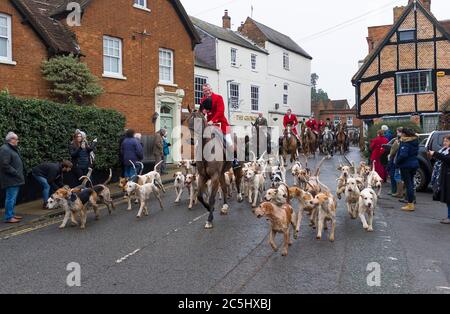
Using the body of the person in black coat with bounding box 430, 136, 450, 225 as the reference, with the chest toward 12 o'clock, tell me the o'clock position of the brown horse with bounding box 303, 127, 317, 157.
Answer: The brown horse is roughly at 2 o'clock from the person in black coat.

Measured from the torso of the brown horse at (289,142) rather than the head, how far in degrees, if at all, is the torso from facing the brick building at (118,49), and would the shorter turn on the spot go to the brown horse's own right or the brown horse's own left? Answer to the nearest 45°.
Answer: approximately 90° to the brown horse's own right

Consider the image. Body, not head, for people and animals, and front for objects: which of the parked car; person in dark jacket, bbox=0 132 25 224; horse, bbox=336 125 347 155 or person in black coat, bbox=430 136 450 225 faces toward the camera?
the horse

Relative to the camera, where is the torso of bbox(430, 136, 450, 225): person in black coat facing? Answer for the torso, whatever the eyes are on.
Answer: to the viewer's left

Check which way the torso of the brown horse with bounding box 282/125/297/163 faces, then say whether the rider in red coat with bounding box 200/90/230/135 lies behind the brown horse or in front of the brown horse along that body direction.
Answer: in front

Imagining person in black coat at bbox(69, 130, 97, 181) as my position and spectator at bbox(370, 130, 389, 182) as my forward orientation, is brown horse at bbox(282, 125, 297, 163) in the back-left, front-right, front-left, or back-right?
front-left

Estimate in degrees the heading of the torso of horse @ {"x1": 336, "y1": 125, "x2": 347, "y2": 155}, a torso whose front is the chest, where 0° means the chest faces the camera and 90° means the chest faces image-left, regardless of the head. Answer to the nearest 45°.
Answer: approximately 0°

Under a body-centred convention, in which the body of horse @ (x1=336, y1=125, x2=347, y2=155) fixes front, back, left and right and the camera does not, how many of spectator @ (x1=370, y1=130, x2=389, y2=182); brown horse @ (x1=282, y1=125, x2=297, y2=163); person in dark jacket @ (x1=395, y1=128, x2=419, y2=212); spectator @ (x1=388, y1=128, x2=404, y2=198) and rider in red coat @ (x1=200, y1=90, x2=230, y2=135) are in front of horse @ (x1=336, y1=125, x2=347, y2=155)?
5

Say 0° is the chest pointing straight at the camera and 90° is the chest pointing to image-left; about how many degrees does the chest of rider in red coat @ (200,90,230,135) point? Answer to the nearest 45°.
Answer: approximately 45°

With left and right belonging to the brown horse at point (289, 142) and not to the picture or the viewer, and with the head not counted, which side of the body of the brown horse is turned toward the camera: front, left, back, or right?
front

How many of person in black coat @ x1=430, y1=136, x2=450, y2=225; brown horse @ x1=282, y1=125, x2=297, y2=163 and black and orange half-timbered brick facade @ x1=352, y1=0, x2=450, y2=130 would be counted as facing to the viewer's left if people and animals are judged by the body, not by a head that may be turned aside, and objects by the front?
1

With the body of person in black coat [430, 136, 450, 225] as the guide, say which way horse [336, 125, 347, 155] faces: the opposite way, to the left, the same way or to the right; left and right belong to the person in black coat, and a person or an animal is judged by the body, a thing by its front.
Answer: to the left

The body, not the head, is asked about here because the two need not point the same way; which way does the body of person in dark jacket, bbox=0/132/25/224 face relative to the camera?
to the viewer's right

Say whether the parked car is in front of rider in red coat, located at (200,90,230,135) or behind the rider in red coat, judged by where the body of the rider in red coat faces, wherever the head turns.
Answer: behind

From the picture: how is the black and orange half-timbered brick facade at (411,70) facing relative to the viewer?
toward the camera

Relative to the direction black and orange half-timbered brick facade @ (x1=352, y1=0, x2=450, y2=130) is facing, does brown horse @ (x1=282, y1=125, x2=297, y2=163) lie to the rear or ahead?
ahead
